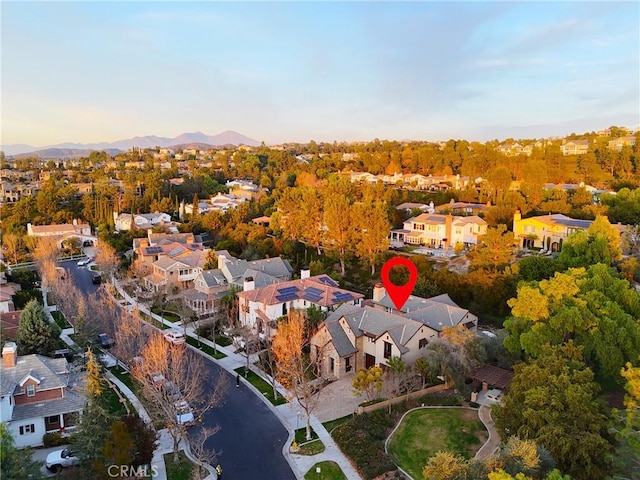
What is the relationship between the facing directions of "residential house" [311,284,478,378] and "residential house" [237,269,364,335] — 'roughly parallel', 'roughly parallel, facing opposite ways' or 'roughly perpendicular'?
roughly parallel

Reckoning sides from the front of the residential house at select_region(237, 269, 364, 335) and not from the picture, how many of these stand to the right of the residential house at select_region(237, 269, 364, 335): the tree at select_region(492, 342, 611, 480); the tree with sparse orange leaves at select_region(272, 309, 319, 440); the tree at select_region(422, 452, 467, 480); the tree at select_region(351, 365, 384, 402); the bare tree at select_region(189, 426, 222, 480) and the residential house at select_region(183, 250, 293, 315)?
1

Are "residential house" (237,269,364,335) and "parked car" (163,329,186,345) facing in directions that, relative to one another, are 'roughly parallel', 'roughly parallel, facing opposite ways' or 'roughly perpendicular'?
roughly perpendicular

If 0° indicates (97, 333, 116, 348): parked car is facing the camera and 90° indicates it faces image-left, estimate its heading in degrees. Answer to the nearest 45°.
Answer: approximately 315°

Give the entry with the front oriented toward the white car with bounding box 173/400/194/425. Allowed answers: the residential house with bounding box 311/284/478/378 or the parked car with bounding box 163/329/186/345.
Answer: the residential house

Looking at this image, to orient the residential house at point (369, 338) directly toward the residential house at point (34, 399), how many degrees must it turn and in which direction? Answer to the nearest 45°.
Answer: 0° — it already faces it

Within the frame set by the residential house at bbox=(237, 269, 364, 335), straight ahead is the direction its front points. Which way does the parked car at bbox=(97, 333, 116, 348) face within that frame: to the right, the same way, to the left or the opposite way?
to the left

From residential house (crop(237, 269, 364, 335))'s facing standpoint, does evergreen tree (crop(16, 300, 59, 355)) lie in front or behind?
in front

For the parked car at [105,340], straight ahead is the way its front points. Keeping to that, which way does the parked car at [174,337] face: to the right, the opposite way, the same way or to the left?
the opposite way

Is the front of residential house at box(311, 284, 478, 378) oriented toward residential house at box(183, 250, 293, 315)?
no

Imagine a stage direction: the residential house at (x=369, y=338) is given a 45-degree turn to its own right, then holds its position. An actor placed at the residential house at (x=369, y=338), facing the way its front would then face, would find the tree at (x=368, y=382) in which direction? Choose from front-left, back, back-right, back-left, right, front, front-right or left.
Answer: left

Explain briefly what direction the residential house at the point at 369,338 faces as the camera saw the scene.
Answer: facing the viewer and to the left of the viewer

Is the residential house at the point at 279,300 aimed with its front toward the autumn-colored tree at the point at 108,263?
no

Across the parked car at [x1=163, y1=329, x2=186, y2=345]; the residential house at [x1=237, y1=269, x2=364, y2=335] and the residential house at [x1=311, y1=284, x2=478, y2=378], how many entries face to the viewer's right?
0

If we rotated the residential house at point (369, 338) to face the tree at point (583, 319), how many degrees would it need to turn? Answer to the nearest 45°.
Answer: approximately 135° to its left
